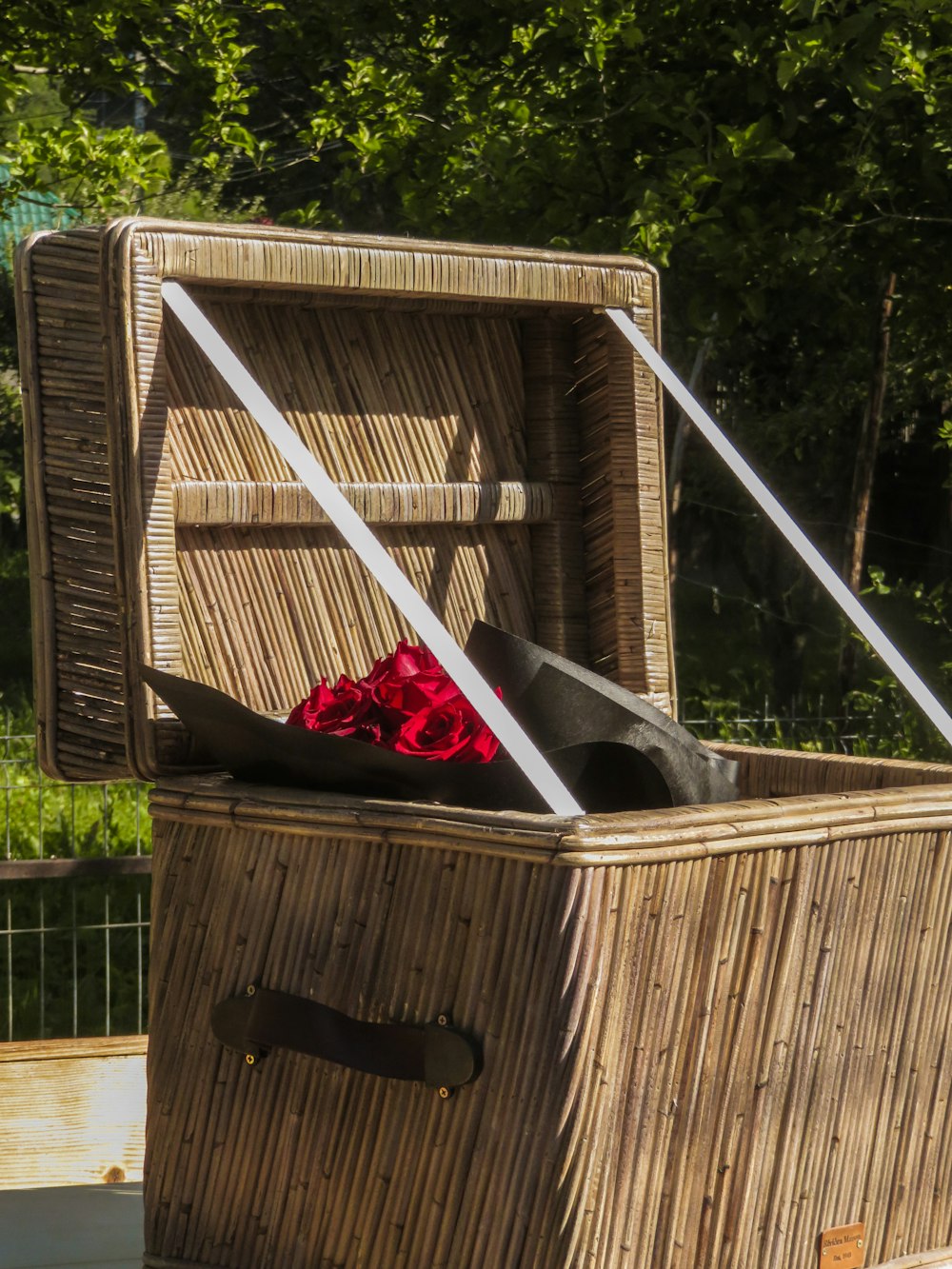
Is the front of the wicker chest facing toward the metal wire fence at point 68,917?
no
